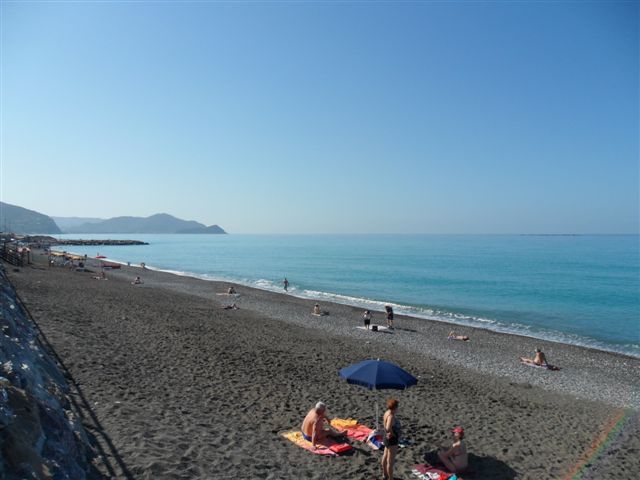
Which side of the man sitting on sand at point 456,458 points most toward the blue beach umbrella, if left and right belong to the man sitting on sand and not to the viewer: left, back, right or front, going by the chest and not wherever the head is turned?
front

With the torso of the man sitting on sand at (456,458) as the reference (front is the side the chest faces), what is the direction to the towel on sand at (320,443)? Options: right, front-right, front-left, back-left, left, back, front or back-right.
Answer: front

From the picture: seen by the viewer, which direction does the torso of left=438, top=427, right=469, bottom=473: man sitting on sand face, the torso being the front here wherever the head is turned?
to the viewer's left

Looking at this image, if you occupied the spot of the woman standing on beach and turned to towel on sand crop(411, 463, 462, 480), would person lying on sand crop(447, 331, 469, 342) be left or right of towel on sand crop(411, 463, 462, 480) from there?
left

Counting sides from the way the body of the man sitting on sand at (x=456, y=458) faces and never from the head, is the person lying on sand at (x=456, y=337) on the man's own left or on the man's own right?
on the man's own right

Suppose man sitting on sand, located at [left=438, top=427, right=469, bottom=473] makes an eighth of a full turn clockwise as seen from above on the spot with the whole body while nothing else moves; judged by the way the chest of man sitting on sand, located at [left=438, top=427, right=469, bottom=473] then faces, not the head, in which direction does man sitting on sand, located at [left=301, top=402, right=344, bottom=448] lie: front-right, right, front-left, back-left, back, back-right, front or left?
front-left

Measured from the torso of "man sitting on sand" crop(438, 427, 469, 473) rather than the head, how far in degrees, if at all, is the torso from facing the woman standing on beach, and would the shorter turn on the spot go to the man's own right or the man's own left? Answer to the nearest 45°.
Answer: approximately 45° to the man's own left

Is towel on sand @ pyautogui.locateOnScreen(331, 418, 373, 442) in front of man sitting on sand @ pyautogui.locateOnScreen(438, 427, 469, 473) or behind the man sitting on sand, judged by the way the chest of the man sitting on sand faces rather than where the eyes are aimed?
in front
